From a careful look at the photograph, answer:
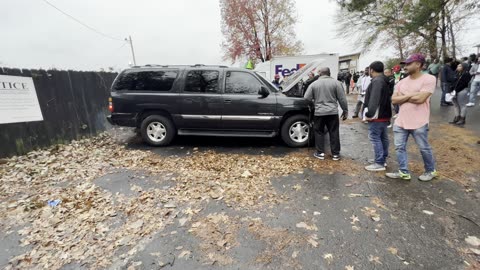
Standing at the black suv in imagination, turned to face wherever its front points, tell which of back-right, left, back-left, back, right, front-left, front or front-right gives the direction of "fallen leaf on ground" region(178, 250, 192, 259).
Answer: right

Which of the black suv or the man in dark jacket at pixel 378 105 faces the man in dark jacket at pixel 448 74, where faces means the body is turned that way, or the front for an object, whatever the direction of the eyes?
the black suv

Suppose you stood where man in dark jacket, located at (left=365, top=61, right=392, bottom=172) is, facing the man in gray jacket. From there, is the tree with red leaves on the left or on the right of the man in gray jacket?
right

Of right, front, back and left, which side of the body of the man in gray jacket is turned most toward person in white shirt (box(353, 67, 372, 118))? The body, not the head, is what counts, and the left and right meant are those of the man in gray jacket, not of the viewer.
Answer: front

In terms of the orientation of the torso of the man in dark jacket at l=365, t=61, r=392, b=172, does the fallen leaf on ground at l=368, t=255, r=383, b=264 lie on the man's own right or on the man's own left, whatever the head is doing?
on the man's own left

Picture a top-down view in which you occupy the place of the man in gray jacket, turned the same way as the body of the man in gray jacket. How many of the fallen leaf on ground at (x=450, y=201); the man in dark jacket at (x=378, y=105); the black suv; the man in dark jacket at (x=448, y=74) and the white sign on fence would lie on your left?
2

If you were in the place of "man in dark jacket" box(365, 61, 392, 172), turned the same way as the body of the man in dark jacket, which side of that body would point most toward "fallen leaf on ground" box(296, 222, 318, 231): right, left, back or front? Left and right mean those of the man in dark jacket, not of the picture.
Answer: left

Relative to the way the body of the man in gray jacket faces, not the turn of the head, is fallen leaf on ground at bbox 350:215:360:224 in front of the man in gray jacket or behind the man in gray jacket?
behind

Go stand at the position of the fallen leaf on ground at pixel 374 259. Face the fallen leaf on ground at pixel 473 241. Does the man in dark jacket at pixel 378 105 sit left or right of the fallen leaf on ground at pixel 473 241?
left

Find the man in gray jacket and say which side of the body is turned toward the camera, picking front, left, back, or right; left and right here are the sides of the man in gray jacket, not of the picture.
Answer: back

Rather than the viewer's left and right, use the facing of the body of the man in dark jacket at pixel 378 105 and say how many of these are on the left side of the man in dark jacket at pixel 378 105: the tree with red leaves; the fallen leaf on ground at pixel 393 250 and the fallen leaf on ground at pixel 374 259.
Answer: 2

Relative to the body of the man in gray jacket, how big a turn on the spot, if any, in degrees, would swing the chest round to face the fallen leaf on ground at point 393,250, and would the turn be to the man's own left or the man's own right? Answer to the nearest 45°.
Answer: approximately 180°

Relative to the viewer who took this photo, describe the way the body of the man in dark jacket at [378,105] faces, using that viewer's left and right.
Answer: facing to the left of the viewer

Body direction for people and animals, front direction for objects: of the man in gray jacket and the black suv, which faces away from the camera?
the man in gray jacket

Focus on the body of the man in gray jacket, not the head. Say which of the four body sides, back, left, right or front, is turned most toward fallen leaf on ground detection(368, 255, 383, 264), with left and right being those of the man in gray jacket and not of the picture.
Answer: back

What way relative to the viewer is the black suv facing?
to the viewer's right

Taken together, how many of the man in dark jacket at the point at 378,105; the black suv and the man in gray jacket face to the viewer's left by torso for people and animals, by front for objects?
1
